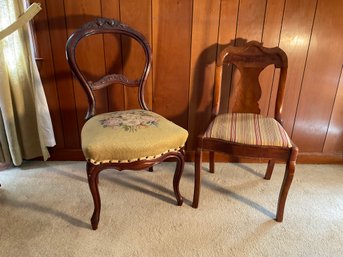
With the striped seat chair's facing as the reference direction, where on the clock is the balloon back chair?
The balloon back chair is roughly at 2 o'clock from the striped seat chair.

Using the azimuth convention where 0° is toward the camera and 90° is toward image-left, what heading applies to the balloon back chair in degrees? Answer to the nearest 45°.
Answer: approximately 315°

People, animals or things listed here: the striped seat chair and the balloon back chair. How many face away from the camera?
0

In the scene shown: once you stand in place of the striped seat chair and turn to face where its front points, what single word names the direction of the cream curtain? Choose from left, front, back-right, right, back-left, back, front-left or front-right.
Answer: right

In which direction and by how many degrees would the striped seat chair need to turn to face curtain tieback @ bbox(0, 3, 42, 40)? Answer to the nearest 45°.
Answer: approximately 90° to its right

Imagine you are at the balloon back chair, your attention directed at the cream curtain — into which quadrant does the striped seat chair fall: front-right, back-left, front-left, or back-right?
back-right

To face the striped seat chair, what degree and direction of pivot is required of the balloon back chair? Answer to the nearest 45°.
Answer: approximately 45° to its left

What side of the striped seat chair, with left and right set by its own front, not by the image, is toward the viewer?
front
